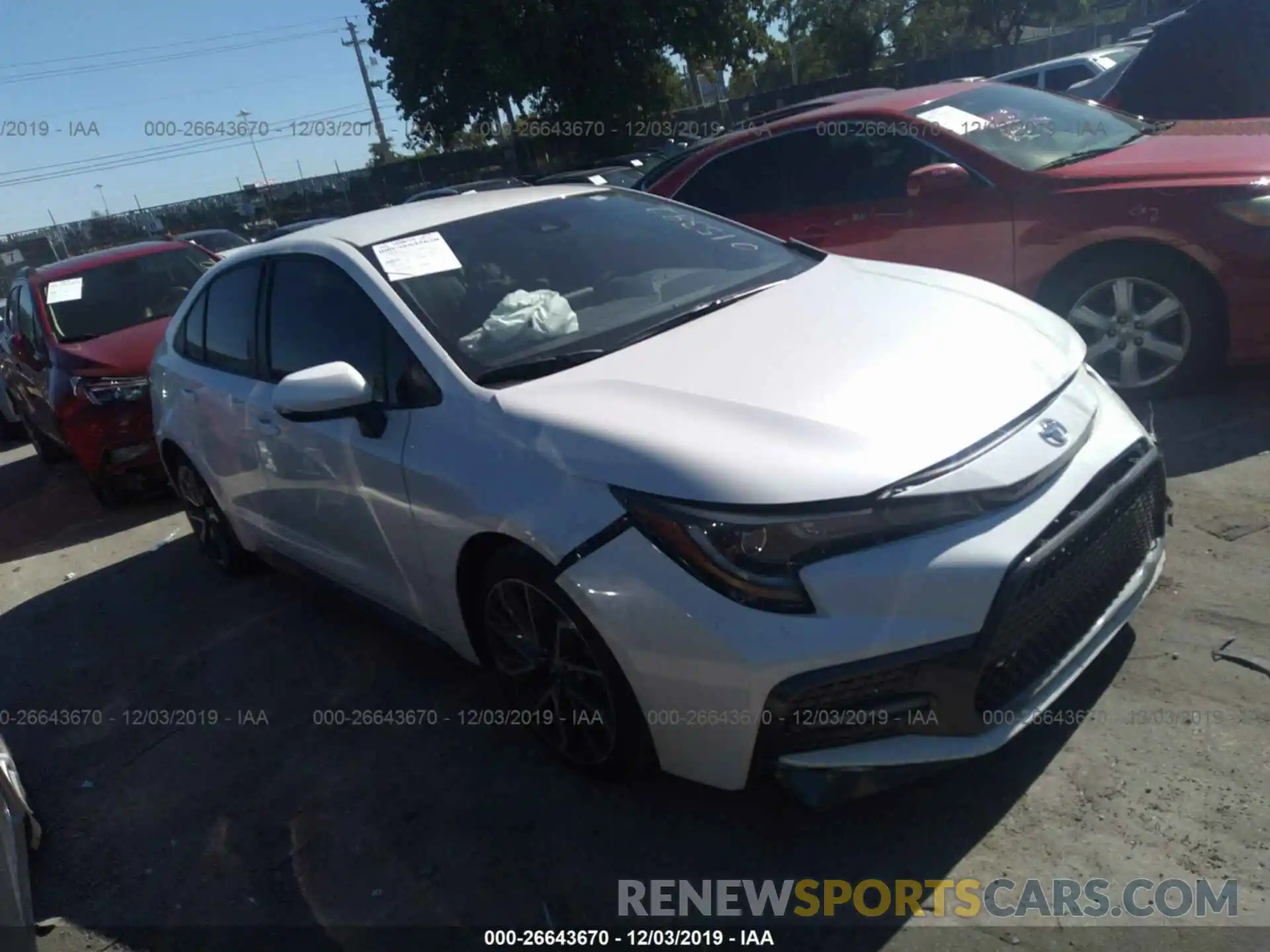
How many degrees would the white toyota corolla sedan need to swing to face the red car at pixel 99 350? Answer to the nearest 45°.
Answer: approximately 180°

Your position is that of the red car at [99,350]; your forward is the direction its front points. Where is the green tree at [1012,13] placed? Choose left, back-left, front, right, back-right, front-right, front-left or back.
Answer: left

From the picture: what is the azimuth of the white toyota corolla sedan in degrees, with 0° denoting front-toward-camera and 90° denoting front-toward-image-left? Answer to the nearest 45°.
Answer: approximately 315°

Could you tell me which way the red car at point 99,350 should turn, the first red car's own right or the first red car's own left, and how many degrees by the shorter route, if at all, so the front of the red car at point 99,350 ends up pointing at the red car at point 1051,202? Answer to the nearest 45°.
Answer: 0° — it already faces it

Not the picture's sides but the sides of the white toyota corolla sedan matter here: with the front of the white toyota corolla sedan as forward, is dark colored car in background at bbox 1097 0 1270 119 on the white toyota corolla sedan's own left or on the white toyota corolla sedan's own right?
on the white toyota corolla sedan's own left

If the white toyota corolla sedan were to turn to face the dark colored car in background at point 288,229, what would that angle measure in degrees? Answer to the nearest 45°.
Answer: approximately 135° to its left

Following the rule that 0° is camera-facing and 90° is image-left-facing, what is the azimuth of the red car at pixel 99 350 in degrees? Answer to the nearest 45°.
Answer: approximately 315°

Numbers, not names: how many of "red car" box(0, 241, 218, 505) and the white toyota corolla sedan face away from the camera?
0

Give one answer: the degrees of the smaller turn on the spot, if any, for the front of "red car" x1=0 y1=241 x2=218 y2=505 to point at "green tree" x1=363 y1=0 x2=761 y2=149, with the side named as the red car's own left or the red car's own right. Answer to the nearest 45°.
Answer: approximately 90° to the red car's own left

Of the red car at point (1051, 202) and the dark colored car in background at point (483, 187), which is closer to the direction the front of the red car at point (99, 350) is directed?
the red car

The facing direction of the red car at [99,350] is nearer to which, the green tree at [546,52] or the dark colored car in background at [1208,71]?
the dark colored car in background
